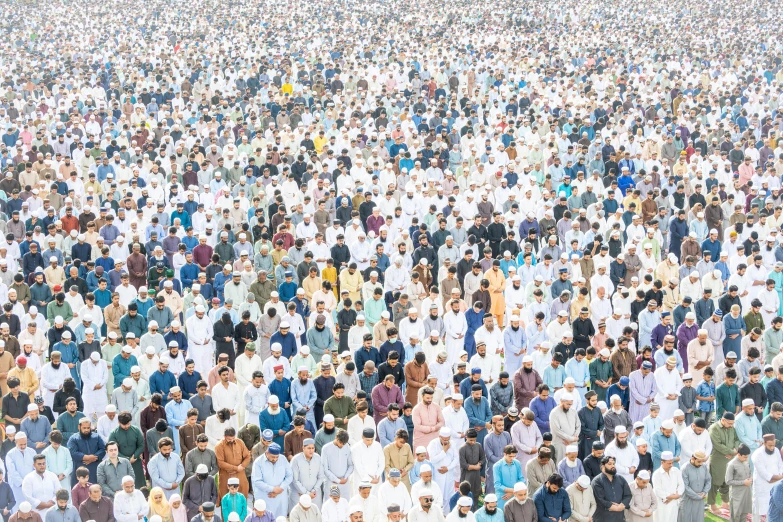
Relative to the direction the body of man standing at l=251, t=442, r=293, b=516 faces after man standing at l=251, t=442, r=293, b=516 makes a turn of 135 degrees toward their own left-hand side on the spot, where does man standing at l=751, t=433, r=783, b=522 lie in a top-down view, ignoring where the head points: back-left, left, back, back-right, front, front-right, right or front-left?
front-right

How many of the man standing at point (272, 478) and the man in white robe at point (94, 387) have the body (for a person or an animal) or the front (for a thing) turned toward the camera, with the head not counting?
2

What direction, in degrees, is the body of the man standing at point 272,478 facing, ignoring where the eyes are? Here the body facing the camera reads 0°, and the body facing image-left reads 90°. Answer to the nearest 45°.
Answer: approximately 0°

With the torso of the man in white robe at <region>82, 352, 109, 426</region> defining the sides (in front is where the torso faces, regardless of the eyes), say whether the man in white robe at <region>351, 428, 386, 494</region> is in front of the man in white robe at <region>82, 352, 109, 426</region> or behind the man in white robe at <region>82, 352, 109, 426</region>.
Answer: in front

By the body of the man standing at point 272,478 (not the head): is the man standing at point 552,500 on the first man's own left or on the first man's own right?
on the first man's own left

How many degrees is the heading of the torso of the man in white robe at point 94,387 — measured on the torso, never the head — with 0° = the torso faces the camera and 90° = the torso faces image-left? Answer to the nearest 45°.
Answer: approximately 0°

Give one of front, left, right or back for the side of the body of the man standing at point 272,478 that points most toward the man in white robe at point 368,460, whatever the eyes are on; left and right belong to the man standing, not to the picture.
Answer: left

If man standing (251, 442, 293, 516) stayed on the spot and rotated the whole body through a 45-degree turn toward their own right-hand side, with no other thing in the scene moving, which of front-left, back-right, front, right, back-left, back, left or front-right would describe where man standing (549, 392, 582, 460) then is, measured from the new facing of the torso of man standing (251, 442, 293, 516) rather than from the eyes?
back-left

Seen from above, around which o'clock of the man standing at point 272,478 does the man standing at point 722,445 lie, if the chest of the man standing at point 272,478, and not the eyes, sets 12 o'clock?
the man standing at point 722,445 is roughly at 9 o'clock from the man standing at point 272,478.

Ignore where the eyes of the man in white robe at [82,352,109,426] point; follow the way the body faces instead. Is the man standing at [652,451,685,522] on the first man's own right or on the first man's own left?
on the first man's own left

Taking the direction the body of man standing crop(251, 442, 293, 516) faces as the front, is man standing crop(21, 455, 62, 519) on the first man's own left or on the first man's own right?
on the first man's own right

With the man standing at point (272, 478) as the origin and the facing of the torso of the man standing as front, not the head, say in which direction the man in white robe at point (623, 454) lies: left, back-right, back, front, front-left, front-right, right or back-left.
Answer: left

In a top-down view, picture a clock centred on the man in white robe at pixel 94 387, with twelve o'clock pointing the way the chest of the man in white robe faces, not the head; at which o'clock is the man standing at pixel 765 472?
The man standing is roughly at 10 o'clock from the man in white robe.

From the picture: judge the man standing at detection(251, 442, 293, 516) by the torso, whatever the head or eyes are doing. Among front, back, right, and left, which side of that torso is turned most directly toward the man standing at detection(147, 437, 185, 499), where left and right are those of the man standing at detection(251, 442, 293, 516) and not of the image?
right
